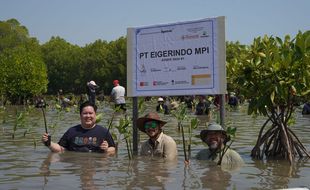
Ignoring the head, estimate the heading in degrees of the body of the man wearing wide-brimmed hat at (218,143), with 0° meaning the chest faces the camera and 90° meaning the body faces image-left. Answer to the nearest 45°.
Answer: approximately 0°

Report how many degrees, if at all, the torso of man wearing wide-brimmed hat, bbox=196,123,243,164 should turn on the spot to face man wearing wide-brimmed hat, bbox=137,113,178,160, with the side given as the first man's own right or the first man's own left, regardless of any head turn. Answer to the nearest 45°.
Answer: approximately 90° to the first man's own right

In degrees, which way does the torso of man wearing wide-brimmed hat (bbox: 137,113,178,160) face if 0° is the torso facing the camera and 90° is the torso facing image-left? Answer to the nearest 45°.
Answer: approximately 45°

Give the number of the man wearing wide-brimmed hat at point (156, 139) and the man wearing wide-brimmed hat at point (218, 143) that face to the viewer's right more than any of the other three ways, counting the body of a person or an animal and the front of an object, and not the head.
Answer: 0
